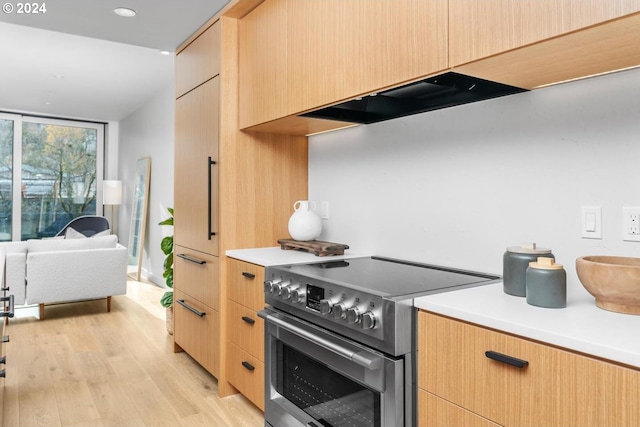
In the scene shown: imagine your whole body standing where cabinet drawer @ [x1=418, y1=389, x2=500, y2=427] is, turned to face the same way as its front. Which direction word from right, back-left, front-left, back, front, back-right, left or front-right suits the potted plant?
right

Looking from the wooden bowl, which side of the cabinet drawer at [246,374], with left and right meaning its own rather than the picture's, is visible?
left

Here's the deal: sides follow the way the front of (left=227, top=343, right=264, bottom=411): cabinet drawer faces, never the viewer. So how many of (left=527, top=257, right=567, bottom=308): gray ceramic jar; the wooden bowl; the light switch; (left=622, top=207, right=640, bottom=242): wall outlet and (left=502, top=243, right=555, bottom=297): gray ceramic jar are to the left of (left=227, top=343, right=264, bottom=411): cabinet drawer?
5

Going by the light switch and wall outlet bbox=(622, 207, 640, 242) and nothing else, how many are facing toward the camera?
2

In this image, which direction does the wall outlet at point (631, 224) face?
toward the camera

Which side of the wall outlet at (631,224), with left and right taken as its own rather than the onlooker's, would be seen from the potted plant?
right

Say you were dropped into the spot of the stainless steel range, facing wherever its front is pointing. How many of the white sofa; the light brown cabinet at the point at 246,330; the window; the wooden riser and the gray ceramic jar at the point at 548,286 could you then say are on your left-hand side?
1

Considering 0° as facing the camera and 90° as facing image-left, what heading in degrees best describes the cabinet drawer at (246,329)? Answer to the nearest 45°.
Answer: approximately 45°

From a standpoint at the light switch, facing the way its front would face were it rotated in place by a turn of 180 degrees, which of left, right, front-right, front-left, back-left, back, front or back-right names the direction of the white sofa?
left

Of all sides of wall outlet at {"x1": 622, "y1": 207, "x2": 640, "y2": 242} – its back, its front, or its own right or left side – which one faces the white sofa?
right

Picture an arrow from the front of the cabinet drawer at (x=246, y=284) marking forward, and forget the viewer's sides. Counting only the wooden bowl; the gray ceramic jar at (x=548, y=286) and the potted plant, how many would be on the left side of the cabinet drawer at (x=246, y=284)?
2

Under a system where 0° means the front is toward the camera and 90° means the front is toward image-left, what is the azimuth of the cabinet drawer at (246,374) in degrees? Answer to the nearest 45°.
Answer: approximately 45°

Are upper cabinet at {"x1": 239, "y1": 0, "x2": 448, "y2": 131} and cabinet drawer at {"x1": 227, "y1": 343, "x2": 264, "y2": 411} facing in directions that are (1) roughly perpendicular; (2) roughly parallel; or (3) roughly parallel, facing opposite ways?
roughly parallel
